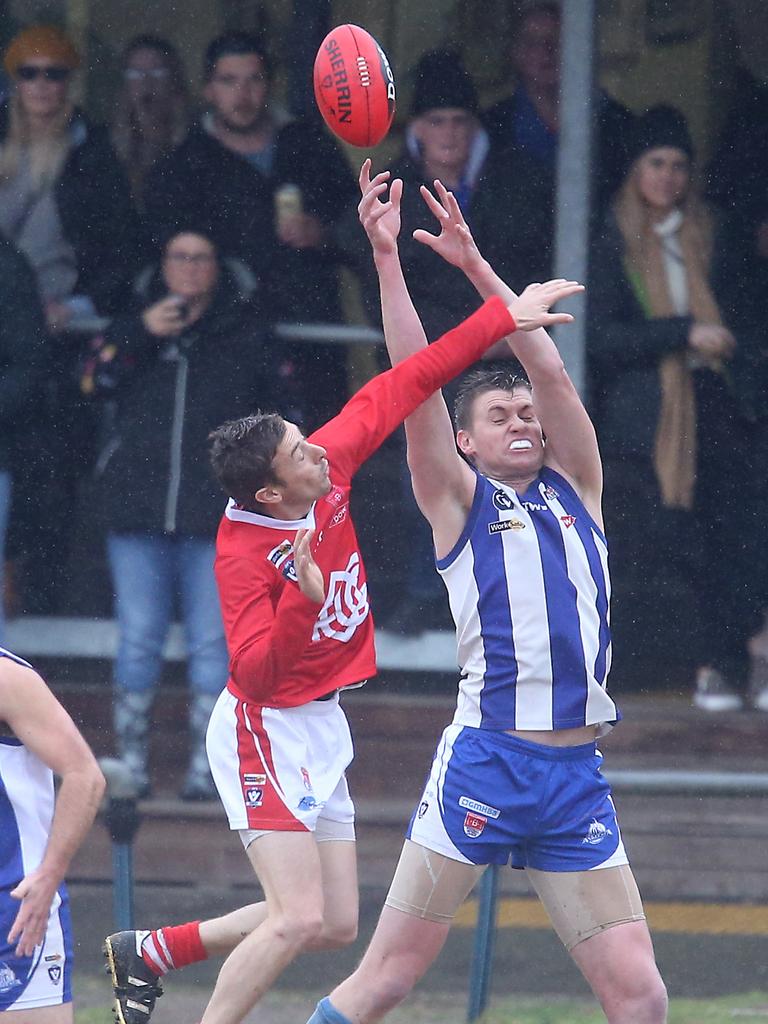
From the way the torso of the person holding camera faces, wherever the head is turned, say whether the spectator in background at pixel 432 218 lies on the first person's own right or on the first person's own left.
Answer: on the first person's own left

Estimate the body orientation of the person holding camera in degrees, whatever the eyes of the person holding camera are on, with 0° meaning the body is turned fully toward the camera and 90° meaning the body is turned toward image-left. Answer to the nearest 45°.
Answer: approximately 0°

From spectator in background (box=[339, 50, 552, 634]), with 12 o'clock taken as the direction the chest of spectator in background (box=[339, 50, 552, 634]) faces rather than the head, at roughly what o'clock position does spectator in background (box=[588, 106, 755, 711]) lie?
spectator in background (box=[588, 106, 755, 711]) is roughly at 9 o'clock from spectator in background (box=[339, 50, 552, 634]).

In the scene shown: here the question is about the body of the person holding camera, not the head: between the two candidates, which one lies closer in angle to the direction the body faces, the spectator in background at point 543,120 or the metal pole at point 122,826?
the metal pole

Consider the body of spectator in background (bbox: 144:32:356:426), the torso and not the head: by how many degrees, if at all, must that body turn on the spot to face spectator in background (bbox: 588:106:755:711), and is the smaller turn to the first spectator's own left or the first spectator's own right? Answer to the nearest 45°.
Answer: approximately 90° to the first spectator's own left

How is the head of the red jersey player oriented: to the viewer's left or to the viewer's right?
to the viewer's right

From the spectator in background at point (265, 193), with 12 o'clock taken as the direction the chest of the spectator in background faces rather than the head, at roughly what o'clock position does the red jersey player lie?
The red jersey player is roughly at 12 o'clock from the spectator in background.

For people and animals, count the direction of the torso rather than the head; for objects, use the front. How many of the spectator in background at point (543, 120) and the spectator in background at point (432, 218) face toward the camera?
2

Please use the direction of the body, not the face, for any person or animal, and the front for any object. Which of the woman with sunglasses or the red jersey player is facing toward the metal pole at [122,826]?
the woman with sunglasses

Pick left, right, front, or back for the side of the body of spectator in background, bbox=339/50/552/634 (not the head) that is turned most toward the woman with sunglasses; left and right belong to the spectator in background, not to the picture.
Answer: right

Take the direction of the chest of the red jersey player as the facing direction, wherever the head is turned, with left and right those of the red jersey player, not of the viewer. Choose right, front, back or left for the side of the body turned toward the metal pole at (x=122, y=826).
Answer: back

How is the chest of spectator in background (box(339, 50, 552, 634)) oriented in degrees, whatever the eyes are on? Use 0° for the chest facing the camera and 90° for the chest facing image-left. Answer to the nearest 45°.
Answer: approximately 0°
